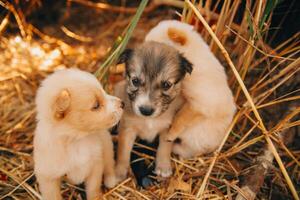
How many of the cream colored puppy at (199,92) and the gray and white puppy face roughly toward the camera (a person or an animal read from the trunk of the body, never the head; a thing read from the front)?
1

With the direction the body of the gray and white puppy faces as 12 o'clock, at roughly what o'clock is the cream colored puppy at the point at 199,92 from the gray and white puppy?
The cream colored puppy is roughly at 8 o'clock from the gray and white puppy.

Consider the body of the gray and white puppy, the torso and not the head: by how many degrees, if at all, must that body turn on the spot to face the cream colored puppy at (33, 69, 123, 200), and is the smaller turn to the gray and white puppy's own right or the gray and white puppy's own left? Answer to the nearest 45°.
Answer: approximately 45° to the gray and white puppy's own right

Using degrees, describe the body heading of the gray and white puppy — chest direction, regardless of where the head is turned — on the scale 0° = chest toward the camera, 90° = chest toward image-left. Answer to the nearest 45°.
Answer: approximately 0°

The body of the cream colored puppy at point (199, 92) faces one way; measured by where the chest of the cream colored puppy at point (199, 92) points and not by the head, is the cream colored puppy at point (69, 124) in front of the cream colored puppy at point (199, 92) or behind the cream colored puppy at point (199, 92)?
in front

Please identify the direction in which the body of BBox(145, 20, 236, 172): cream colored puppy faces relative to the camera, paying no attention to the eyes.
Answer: to the viewer's left

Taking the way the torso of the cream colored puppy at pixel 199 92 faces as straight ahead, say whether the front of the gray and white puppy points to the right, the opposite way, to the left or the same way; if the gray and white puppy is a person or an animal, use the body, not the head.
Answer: to the left

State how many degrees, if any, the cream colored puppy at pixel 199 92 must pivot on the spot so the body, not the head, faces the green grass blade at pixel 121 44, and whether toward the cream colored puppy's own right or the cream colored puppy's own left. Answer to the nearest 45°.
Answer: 0° — it already faces it
